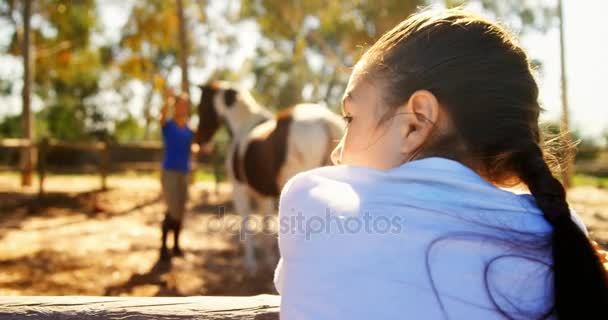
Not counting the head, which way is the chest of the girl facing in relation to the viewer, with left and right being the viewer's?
facing away from the viewer and to the left of the viewer

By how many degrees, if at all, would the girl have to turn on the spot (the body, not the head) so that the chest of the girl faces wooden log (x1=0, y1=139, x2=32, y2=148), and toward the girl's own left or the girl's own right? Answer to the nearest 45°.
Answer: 0° — they already face it

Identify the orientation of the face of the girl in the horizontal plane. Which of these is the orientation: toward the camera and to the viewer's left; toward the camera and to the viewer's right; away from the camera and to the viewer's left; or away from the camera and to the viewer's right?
away from the camera and to the viewer's left

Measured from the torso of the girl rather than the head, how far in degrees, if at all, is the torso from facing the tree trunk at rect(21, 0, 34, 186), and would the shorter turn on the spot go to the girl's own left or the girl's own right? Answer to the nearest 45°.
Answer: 0° — they already face it
